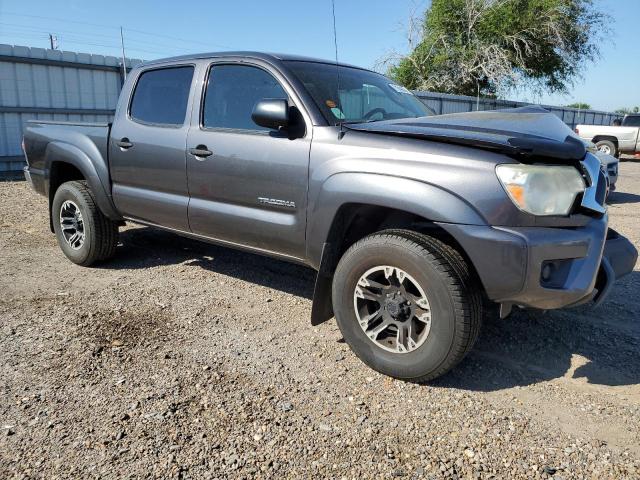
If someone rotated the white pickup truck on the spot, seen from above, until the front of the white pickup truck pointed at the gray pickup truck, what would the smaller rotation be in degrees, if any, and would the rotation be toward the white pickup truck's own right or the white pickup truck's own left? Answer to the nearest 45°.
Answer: approximately 90° to the white pickup truck's own right

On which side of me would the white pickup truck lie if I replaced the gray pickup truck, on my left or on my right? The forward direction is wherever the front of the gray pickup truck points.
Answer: on my left

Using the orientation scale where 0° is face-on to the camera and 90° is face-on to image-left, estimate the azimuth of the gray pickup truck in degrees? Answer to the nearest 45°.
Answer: approximately 315°

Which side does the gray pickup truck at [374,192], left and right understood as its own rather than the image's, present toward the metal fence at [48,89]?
back

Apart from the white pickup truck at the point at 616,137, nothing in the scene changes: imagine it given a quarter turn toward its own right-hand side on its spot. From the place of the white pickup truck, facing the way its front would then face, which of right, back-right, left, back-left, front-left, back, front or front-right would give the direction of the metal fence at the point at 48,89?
front-right

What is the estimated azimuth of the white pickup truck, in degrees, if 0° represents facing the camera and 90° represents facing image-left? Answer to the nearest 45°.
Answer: approximately 270°

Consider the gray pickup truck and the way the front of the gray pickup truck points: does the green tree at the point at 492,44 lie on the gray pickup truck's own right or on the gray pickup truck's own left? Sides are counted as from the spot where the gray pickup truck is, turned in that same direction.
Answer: on the gray pickup truck's own left

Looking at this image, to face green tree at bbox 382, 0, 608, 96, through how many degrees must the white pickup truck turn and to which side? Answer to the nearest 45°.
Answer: approximately 135° to its left
